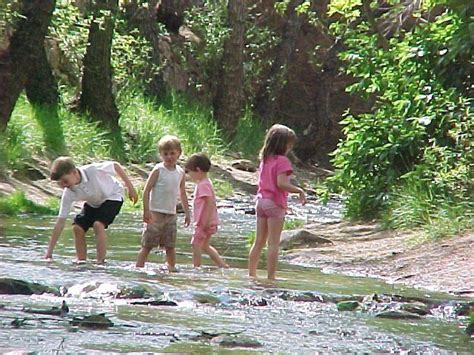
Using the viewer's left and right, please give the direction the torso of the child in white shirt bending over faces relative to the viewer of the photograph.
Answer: facing the viewer and to the left of the viewer

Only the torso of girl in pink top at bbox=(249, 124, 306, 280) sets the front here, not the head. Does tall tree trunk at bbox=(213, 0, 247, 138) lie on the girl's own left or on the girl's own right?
on the girl's own left

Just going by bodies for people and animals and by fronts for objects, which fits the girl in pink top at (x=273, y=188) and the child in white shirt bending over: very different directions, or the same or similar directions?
very different directions

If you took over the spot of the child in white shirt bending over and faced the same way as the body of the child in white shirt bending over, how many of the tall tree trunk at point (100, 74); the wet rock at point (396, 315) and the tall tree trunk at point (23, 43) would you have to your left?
1

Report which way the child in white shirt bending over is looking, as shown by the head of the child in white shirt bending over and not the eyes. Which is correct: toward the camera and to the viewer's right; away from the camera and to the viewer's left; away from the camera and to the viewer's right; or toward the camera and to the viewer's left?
toward the camera and to the viewer's left

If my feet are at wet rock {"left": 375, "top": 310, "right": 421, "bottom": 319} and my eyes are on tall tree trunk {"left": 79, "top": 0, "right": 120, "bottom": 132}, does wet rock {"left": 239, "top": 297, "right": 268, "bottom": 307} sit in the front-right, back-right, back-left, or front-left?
front-left
